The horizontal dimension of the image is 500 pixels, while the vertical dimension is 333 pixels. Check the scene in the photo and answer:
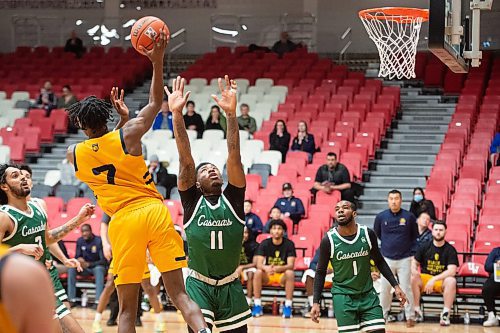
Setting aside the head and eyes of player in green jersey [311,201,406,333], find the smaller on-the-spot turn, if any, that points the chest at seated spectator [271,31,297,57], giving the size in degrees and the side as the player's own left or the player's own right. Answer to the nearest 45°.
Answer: approximately 180°

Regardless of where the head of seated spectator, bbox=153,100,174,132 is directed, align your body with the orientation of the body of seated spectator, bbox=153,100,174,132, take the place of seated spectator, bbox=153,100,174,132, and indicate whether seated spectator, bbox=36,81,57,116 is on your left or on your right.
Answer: on your right

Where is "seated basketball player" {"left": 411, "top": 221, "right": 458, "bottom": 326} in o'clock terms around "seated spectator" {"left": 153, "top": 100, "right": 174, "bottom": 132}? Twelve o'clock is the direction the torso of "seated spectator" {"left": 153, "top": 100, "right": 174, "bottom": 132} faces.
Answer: "seated basketball player" {"left": 411, "top": 221, "right": 458, "bottom": 326} is roughly at 11 o'clock from "seated spectator" {"left": 153, "top": 100, "right": 174, "bottom": 132}.

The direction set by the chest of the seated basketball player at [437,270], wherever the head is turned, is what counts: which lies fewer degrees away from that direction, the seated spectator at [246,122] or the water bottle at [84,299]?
the water bottle

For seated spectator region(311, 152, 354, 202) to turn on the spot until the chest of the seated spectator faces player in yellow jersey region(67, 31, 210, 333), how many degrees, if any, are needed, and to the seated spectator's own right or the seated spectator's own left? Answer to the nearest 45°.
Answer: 0° — they already face them

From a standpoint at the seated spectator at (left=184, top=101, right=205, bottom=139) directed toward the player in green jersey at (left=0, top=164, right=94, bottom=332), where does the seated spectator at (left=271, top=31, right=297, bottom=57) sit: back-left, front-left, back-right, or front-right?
back-left

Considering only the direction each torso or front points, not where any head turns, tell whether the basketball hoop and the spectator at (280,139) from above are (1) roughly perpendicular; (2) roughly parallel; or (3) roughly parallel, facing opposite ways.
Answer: roughly perpendicular

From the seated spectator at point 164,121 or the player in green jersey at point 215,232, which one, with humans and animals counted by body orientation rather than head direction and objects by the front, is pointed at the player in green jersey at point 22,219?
the seated spectator

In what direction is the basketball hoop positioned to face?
to the viewer's left
